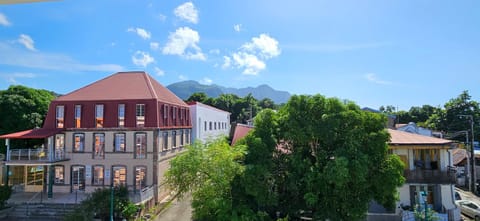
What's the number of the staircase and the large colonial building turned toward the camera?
2

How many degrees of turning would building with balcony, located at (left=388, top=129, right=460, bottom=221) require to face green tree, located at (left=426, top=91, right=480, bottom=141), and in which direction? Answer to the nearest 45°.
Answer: approximately 180°

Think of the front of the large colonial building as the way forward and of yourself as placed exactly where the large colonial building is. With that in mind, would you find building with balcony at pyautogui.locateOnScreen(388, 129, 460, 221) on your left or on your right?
on your left

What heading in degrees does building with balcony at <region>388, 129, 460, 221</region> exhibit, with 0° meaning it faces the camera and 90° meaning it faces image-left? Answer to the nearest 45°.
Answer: approximately 0°

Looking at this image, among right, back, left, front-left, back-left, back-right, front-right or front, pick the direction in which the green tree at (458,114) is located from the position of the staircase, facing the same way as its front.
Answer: left

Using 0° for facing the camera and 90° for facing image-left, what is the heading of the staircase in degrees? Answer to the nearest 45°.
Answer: approximately 0°

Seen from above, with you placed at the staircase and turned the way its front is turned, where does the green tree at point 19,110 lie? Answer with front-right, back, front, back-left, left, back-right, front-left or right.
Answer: back
